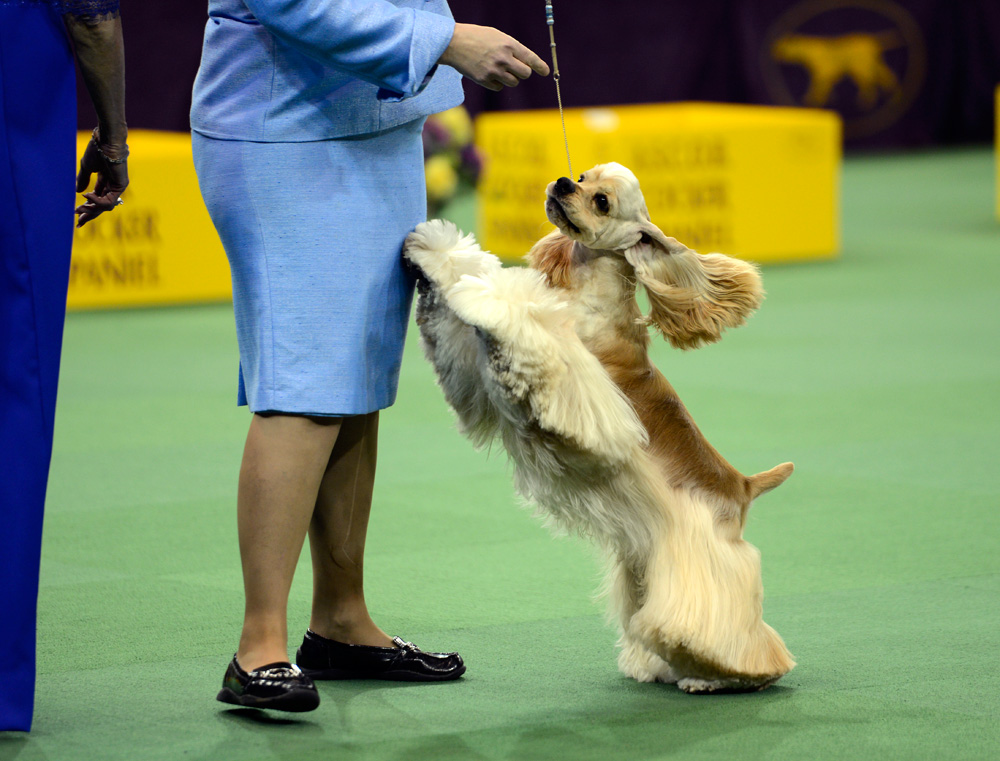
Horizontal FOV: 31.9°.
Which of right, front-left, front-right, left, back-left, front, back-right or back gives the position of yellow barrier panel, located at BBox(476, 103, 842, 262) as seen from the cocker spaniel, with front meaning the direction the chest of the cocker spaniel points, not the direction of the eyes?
right

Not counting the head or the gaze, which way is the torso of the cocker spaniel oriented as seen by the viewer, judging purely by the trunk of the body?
to the viewer's left

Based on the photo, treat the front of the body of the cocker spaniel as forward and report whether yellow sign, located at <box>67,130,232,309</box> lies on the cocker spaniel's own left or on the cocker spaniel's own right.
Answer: on the cocker spaniel's own right

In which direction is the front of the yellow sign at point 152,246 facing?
toward the camera

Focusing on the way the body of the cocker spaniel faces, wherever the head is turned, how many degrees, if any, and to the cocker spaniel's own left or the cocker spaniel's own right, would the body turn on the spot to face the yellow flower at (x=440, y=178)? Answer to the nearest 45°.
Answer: approximately 90° to the cocker spaniel's own right

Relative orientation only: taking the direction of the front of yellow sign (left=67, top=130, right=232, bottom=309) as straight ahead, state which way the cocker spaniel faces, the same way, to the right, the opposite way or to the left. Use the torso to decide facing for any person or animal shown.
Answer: to the right

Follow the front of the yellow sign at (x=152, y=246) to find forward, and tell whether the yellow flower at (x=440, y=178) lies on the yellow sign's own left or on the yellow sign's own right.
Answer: on the yellow sign's own left

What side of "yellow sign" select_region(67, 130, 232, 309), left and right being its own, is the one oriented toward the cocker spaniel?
front

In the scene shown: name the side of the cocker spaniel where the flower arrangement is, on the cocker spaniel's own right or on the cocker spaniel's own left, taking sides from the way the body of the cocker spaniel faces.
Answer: on the cocker spaniel's own right

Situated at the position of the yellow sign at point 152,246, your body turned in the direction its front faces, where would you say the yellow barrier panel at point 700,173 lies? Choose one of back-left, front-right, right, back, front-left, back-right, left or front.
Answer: left

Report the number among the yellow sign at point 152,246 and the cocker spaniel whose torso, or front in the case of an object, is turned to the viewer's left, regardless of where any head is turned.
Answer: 1
